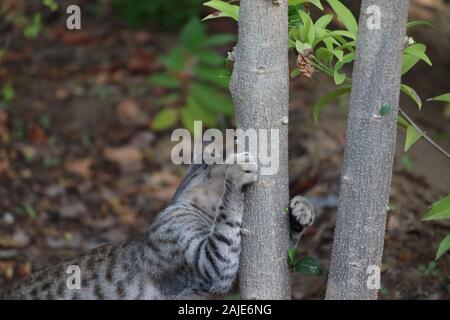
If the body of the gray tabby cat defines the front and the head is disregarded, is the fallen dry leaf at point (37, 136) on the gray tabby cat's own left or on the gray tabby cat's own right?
on the gray tabby cat's own left

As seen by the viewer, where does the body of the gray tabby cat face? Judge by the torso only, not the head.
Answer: to the viewer's right

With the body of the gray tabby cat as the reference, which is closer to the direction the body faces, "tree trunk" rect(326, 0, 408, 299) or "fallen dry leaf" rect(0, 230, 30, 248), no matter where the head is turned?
the tree trunk

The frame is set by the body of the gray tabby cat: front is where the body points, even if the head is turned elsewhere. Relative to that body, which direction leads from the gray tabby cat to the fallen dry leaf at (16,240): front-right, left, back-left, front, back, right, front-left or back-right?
back-left

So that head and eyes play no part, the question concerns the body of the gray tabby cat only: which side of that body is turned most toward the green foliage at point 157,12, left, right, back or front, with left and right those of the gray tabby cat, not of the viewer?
left

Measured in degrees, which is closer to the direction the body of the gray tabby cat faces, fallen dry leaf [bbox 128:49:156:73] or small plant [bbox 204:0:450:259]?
the small plant

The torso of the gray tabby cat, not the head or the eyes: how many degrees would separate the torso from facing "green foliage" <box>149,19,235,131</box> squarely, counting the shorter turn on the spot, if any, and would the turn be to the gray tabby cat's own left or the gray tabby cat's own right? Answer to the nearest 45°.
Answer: approximately 90° to the gray tabby cat's own left

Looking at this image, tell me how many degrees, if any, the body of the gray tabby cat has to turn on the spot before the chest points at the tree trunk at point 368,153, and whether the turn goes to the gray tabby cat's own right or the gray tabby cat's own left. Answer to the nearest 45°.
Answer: approximately 45° to the gray tabby cat's own right

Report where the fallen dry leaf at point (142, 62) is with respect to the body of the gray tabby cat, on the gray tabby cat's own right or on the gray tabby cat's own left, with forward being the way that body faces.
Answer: on the gray tabby cat's own left
